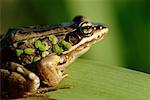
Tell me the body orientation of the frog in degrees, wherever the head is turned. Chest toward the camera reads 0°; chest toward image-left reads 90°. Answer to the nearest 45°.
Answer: approximately 270°
